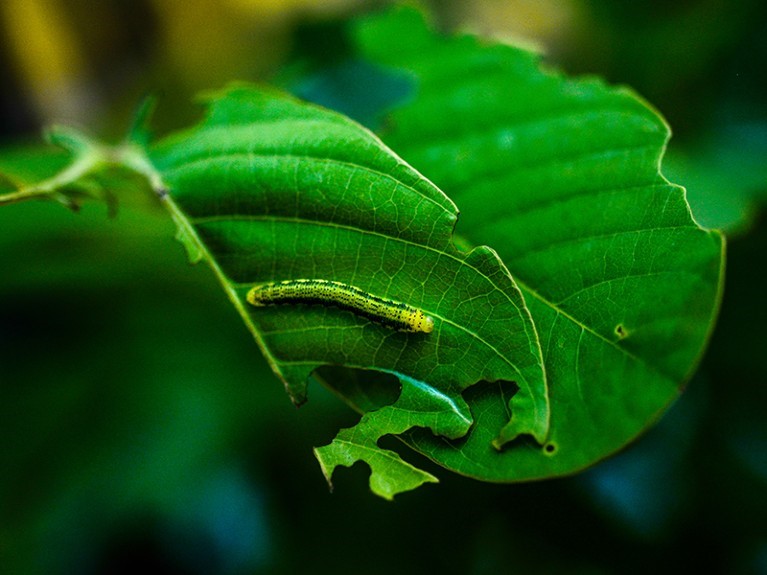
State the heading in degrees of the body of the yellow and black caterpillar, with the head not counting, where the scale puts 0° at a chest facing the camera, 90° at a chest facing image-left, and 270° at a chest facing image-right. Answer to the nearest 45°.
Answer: approximately 270°
